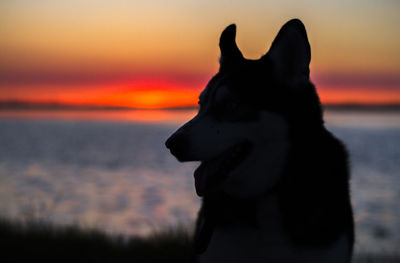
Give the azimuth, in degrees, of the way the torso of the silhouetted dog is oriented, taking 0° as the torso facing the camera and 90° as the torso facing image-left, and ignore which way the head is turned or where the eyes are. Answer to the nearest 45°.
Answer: approximately 45°
